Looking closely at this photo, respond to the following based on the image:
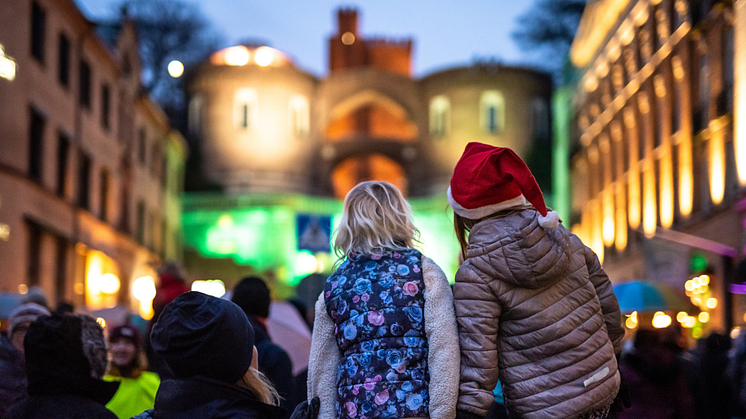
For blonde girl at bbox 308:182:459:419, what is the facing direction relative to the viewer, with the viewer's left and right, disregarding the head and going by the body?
facing away from the viewer

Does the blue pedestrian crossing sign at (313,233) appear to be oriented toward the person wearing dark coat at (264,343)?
yes

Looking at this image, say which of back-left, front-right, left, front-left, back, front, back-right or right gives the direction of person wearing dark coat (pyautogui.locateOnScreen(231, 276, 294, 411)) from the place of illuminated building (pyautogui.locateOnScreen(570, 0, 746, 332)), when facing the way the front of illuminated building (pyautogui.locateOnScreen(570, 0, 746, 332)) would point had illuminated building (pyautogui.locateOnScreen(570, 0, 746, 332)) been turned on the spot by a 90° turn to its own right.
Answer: back-left

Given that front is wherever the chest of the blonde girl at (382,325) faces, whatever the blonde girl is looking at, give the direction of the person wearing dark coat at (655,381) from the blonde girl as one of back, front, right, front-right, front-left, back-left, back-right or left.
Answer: front-right

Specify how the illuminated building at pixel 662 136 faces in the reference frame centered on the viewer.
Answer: facing the viewer and to the left of the viewer

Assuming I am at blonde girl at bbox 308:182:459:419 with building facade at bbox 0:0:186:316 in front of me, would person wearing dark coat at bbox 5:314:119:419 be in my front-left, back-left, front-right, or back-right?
front-left

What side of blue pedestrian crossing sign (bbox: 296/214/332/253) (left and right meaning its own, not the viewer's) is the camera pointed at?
front

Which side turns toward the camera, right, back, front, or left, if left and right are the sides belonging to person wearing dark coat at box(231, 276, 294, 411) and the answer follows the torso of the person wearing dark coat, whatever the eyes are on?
back

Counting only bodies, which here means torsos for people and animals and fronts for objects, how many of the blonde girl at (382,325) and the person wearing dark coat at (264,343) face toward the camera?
0

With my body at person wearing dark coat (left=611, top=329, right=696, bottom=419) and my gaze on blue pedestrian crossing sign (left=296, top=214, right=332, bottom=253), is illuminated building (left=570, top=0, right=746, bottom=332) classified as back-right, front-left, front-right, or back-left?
front-right

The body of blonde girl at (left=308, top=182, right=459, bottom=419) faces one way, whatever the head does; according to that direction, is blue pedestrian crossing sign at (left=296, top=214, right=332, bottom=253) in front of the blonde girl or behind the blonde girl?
in front

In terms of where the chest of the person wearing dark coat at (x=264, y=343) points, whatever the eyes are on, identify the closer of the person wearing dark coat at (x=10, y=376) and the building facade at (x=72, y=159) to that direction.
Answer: the building facade

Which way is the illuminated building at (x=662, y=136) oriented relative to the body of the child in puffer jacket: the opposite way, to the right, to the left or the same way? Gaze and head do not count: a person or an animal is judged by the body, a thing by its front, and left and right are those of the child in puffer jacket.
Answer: to the left

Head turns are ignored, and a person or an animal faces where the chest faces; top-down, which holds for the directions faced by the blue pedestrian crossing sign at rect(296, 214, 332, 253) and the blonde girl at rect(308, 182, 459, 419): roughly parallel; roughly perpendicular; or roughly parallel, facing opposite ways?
roughly parallel, facing opposite ways

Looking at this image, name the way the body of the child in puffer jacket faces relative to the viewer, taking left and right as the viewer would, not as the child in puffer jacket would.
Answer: facing away from the viewer and to the left of the viewer

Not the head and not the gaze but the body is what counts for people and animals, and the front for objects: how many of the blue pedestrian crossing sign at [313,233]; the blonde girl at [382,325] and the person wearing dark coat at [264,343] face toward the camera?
1

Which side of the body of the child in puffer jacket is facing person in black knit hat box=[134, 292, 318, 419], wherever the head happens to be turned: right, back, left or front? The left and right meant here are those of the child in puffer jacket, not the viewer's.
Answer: left

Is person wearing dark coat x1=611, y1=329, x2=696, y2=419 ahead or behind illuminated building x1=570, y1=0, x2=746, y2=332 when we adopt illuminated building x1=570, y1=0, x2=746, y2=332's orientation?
ahead

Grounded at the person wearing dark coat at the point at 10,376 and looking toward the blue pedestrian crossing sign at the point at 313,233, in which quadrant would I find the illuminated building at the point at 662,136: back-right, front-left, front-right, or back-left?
front-right

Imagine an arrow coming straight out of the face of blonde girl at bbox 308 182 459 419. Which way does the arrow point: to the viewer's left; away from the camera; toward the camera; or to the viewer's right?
away from the camera
